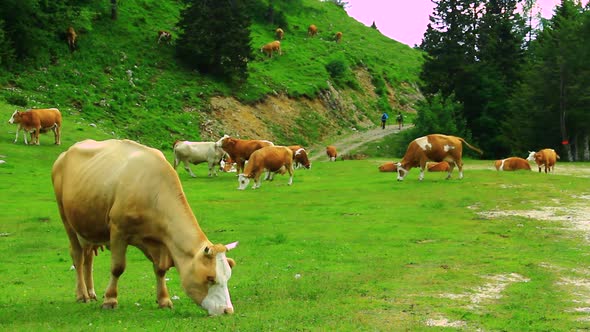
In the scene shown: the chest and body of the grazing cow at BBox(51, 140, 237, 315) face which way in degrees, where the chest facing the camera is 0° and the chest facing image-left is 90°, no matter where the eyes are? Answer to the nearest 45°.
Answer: approximately 315°

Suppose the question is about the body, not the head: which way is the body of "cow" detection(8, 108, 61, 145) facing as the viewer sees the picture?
to the viewer's left

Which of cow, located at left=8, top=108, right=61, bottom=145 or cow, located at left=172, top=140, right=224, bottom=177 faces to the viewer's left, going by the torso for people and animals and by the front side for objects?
cow, located at left=8, top=108, right=61, bottom=145

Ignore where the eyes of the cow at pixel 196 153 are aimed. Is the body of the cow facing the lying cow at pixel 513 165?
yes

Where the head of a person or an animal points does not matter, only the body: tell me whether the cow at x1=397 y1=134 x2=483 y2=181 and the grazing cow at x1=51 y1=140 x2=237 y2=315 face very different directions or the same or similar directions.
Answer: very different directions

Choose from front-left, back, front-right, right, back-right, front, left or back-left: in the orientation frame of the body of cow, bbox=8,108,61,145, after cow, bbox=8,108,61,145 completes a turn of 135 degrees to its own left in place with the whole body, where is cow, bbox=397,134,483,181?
front

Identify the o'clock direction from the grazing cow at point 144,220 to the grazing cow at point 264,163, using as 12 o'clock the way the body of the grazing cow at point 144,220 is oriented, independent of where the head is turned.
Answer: the grazing cow at point 264,163 is roughly at 8 o'clock from the grazing cow at point 144,220.

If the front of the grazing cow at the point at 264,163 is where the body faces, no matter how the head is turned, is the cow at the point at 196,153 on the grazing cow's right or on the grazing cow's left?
on the grazing cow's right

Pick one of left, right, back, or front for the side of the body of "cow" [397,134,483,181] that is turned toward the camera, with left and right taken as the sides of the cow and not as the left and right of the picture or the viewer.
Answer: left

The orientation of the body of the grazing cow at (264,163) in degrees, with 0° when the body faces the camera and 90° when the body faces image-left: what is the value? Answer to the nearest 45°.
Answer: approximately 45°
